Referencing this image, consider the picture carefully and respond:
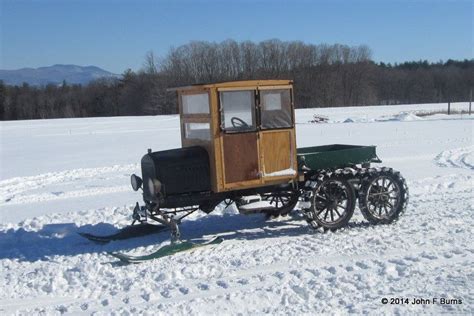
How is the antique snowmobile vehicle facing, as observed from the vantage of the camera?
facing the viewer and to the left of the viewer
